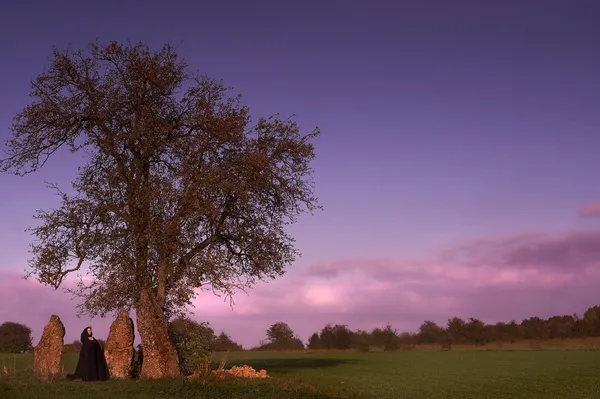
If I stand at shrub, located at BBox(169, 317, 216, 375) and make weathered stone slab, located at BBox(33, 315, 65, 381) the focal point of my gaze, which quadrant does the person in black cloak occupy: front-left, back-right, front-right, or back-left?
front-left

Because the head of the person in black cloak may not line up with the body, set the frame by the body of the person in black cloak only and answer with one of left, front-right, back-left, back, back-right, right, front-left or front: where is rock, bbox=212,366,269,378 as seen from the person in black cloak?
front-left

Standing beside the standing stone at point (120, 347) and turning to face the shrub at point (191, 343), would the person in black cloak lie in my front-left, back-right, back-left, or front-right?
back-right

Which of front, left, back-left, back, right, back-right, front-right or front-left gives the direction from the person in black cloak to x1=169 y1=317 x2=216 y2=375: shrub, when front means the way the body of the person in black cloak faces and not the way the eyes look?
front-left

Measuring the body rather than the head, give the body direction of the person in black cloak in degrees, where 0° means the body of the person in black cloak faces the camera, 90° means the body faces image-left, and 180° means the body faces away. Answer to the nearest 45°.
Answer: approximately 315°

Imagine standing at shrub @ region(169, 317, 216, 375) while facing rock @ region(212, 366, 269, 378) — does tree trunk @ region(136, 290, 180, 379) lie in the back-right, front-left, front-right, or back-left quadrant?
back-right
